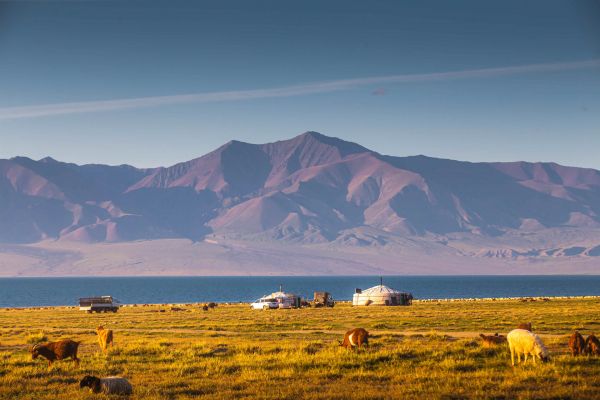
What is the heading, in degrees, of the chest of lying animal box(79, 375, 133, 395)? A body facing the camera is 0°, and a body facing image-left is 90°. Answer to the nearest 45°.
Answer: approximately 90°

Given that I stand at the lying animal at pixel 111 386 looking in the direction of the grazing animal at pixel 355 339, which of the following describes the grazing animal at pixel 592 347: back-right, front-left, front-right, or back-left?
front-right

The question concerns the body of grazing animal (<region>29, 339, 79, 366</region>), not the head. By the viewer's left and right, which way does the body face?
facing to the left of the viewer

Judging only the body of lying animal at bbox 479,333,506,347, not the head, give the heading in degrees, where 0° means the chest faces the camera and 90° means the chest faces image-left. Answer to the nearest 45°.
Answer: approximately 90°

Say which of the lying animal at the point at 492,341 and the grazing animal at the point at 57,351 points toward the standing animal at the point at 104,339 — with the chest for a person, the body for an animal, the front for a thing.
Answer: the lying animal at the point at 492,341

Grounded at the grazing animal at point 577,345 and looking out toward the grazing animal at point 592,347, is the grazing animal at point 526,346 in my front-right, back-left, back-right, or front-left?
back-right

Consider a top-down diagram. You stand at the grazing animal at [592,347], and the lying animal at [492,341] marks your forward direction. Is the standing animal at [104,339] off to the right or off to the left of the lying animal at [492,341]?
left

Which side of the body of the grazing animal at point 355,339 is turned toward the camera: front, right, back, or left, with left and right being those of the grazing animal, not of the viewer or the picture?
left

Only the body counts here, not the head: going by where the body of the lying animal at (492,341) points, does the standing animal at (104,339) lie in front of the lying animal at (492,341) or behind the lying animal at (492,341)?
in front

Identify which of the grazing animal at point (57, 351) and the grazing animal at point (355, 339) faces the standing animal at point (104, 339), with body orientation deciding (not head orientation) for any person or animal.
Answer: the grazing animal at point (355, 339)

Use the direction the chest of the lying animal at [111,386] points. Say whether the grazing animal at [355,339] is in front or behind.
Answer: behind
